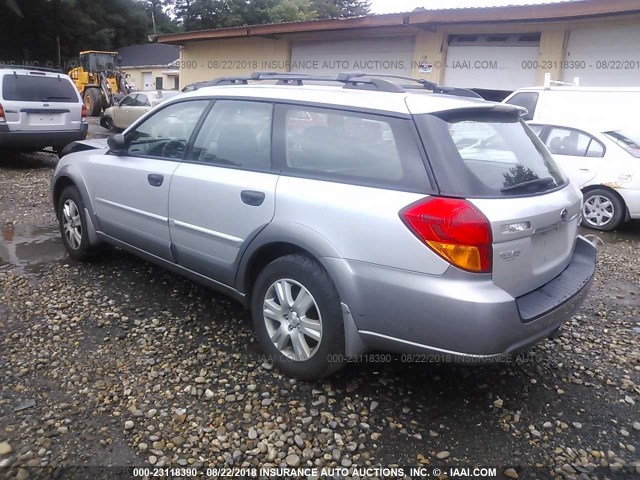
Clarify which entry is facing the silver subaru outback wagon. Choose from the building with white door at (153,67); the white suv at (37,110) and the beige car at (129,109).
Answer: the building with white door

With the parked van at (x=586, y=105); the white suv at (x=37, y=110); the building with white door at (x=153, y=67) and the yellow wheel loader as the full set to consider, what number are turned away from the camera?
1

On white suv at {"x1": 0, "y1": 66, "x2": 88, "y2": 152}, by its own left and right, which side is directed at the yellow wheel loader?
front

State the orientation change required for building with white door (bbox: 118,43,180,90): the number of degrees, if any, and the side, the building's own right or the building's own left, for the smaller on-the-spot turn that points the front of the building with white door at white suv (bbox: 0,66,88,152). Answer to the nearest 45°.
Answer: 0° — it already faces it

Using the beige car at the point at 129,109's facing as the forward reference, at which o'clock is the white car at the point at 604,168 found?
the white car at the point at 604,168 is roughly at 8 o'clock from the beige car at the point at 129,109.

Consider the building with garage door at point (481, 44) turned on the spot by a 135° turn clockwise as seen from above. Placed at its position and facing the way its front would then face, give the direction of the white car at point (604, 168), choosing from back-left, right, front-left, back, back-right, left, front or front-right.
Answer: back

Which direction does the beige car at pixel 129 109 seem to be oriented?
to the viewer's left

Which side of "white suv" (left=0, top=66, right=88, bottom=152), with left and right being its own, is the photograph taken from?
back

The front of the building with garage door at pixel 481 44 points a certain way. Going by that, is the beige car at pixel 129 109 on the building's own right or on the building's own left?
on the building's own right

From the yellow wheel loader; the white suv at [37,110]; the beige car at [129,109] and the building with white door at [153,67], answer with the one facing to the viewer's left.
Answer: the beige car

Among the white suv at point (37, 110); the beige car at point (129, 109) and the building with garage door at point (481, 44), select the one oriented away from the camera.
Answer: the white suv

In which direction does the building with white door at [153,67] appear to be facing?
toward the camera

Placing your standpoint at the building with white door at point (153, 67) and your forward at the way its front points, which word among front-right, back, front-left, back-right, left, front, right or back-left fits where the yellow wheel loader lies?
front

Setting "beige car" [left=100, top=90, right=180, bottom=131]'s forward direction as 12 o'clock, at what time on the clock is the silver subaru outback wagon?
The silver subaru outback wagon is roughly at 9 o'clock from the beige car.

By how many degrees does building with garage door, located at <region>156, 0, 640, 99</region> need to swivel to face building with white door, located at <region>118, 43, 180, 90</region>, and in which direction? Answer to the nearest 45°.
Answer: approximately 90° to its right

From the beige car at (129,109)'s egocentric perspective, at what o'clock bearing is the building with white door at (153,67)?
The building with white door is roughly at 3 o'clock from the beige car.

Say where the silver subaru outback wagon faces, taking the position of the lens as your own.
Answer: facing away from the viewer and to the left of the viewer
